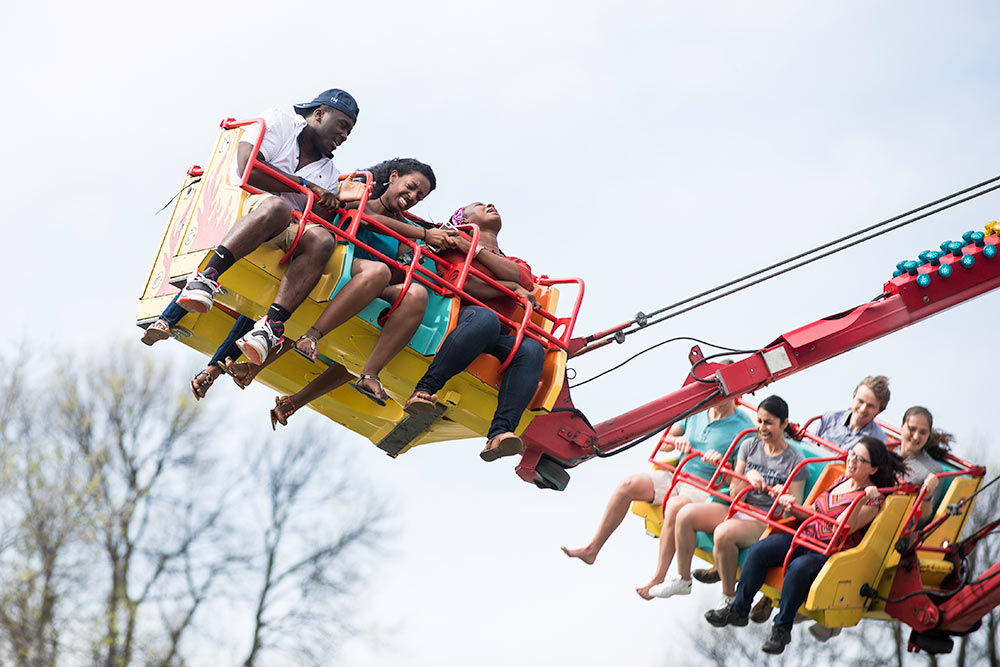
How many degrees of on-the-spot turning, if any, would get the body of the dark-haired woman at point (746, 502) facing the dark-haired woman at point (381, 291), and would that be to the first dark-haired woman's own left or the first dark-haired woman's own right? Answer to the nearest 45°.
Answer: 0° — they already face them

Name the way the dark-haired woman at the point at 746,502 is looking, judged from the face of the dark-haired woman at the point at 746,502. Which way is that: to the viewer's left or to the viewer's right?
to the viewer's left

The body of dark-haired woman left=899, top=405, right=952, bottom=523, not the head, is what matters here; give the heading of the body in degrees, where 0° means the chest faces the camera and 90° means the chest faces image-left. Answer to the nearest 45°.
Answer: approximately 45°

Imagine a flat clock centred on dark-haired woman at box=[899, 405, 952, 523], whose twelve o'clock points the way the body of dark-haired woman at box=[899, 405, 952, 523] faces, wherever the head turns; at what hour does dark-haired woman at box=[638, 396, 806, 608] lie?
dark-haired woman at box=[638, 396, 806, 608] is roughly at 1 o'clock from dark-haired woman at box=[899, 405, 952, 523].

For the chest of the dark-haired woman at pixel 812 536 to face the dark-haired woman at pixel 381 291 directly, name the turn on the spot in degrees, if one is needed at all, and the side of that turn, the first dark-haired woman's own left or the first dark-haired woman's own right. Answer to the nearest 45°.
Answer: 0° — they already face them

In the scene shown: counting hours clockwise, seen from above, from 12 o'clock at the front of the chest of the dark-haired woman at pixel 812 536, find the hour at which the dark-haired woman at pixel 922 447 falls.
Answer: the dark-haired woman at pixel 922 447 is roughly at 7 o'clock from the dark-haired woman at pixel 812 536.
